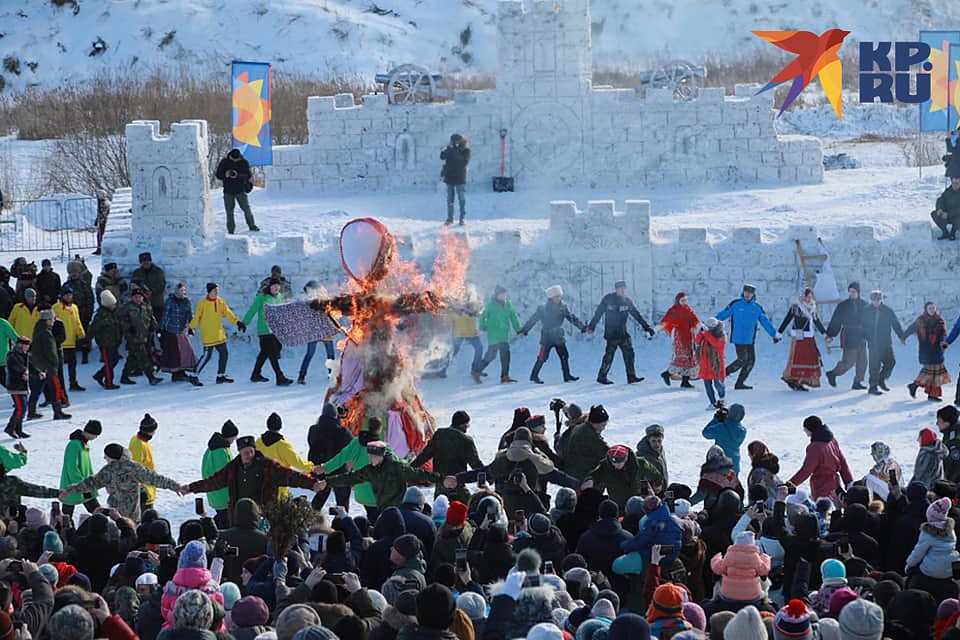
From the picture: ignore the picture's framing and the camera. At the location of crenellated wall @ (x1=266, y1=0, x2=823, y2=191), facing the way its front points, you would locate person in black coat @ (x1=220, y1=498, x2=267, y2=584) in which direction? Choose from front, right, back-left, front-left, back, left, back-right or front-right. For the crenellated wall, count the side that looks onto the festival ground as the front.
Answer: front

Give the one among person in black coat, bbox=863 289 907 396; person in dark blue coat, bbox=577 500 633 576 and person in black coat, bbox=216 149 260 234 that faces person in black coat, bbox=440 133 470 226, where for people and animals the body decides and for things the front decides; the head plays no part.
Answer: person in dark blue coat, bbox=577 500 633 576

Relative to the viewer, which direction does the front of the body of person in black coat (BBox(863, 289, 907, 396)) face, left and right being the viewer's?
facing the viewer

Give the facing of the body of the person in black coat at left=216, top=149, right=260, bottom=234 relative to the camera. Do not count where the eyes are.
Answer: toward the camera

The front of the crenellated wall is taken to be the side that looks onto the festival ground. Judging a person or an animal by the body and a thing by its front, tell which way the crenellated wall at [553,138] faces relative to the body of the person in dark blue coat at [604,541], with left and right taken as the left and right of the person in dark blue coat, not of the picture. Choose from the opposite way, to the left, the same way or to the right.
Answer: the opposite way

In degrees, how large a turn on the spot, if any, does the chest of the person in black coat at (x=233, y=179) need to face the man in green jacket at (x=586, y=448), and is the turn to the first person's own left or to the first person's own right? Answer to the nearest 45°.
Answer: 0° — they already face them

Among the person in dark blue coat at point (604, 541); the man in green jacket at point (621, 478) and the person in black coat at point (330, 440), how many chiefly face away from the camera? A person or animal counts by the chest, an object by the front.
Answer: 2

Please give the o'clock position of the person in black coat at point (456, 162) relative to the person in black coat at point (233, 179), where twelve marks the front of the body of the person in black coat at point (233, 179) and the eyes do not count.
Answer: the person in black coat at point (456, 162) is roughly at 9 o'clock from the person in black coat at point (233, 179).

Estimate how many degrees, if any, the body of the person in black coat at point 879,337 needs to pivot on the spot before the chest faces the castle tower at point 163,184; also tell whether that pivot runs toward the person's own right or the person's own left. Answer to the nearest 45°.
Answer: approximately 90° to the person's own right

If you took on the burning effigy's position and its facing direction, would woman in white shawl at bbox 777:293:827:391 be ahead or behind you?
behind

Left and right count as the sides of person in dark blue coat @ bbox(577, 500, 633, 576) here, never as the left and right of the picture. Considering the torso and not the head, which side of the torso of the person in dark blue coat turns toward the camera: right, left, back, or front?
back

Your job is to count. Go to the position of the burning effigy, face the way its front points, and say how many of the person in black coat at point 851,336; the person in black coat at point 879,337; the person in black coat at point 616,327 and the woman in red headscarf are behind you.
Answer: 4

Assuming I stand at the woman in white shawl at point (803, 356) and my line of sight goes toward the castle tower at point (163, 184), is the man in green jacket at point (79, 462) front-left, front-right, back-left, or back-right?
front-left

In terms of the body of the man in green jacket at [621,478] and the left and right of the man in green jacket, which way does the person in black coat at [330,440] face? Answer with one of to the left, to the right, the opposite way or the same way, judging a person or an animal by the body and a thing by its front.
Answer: the opposite way
